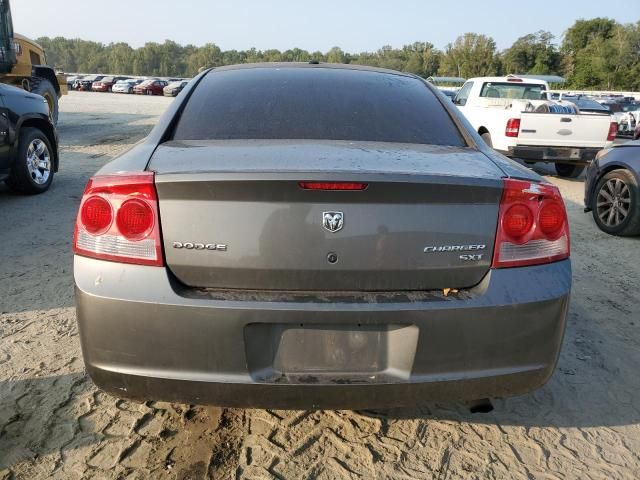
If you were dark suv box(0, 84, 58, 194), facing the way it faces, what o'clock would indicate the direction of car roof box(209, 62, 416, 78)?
The car roof is roughly at 4 o'clock from the dark suv.

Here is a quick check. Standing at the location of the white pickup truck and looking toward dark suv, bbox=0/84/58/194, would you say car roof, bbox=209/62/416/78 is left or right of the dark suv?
left

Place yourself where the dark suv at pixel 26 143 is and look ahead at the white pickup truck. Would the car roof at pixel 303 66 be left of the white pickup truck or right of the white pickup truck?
right

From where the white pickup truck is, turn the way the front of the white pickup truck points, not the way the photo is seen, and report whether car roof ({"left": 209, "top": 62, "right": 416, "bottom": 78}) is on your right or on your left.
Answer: on your left

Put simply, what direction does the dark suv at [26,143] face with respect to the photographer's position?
facing away from the viewer and to the right of the viewer

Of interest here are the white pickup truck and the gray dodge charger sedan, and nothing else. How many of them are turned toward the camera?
0

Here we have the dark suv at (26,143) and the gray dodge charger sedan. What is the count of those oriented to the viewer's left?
0

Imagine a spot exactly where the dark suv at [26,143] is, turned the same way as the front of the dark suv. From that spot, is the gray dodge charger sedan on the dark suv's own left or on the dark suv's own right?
on the dark suv's own right

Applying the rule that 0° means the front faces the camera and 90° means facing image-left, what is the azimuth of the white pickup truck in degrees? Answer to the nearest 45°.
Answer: approximately 135°

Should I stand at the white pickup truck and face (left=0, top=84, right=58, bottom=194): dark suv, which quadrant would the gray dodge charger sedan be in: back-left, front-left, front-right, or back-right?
front-left

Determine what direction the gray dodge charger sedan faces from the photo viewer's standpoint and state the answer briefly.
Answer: facing away from the viewer

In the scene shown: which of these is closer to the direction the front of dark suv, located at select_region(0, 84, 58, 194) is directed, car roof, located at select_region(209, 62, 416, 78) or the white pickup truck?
the white pickup truck
